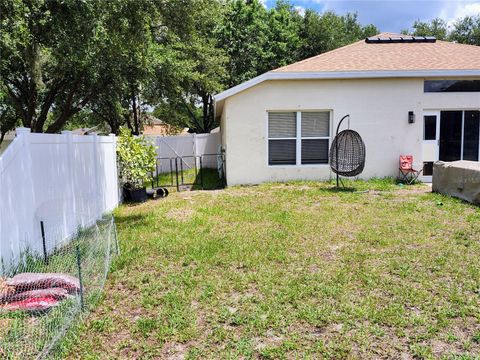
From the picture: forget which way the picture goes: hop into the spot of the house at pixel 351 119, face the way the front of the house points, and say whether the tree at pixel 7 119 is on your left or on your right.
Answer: on your left

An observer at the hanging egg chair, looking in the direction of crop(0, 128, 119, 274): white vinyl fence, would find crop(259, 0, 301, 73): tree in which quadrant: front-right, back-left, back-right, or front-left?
back-right

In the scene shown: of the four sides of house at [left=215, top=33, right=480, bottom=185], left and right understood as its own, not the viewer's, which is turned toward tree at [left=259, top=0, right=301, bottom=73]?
front

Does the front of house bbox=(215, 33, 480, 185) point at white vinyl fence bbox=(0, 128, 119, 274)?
no

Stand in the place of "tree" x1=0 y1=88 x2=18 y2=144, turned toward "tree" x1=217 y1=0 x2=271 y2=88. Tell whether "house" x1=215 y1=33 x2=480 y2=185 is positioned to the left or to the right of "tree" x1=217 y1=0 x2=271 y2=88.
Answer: right

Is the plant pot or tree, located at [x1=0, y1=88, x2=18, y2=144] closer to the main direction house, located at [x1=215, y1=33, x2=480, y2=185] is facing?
the tree

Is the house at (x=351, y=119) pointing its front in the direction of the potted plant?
no

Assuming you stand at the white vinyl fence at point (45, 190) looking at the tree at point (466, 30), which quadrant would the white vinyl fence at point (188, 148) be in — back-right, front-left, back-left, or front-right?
front-left

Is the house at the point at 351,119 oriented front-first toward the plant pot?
no

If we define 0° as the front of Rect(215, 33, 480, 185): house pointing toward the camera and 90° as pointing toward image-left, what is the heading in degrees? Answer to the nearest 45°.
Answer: approximately 180°
